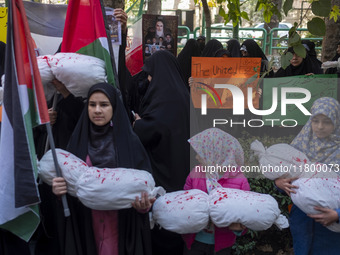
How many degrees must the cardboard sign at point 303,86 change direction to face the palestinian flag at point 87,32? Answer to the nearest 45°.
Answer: approximately 45° to its right

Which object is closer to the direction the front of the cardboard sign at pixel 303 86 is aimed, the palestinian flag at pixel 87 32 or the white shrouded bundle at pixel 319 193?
the white shrouded bundle

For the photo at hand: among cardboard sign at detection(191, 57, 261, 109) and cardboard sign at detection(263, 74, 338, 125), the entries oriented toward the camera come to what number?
2

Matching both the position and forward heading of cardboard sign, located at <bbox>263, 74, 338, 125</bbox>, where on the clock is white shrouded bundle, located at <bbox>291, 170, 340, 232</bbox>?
The white shrouded bundle is roughly at 12 o'clock from the cardboard sign.

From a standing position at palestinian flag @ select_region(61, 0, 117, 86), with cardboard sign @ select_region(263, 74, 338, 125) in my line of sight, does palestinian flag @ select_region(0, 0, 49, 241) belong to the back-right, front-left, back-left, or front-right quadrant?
back-right

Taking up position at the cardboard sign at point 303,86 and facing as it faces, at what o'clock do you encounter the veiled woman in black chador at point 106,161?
The veiled woman in black chador is roughly at 1 o'clock from the cardboard sign.

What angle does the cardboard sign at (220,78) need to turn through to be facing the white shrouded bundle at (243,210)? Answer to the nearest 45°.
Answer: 0° — it already faces it

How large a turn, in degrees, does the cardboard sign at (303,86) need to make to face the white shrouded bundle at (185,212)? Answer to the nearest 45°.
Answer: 0° — it already faces it

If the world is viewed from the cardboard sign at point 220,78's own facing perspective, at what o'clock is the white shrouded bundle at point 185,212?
The white shrouded bundle is roughly at 12 o'clock from the cardboard sign.

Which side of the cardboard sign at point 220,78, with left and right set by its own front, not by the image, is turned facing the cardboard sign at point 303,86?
left

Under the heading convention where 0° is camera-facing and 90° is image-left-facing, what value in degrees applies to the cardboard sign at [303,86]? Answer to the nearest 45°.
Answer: approximately 0°

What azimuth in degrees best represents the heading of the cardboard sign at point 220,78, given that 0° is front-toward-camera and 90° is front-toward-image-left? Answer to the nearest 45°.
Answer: approximately 0°
